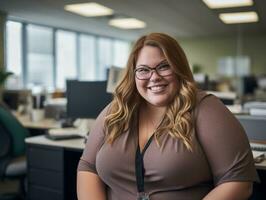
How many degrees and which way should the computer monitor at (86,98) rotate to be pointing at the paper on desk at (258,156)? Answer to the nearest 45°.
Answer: approximately 45° to its left

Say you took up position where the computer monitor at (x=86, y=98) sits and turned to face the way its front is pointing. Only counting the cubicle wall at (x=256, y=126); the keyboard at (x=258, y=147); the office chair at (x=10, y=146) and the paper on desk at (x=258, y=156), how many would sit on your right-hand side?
1

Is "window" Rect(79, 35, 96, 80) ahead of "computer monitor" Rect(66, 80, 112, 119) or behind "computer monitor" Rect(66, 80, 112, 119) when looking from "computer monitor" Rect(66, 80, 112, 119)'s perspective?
behind

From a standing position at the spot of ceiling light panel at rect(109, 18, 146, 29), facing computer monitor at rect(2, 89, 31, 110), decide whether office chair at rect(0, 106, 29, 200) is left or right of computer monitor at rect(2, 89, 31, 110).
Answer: left

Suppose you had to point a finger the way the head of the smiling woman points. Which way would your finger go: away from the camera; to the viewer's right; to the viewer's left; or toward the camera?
toward the camera

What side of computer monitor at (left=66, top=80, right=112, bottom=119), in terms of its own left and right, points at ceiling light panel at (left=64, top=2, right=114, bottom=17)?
back

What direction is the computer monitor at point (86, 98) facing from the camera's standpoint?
toward the camera

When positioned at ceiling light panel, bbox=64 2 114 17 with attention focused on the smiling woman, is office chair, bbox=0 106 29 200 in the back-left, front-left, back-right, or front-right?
front-right

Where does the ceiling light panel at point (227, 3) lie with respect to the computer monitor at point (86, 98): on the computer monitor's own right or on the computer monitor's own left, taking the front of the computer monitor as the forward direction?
on the computer monitor's own left

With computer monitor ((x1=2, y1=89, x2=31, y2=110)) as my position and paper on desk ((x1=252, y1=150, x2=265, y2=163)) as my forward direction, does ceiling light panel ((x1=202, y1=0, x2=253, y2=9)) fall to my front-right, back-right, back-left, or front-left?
front-left

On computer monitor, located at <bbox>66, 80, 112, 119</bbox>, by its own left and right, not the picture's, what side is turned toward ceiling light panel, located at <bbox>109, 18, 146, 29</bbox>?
back

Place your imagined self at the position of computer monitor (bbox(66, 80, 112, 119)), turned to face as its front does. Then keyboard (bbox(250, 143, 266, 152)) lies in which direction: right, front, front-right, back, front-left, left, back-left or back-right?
front-left

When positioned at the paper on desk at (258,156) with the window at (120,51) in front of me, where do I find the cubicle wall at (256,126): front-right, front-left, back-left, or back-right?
front-right

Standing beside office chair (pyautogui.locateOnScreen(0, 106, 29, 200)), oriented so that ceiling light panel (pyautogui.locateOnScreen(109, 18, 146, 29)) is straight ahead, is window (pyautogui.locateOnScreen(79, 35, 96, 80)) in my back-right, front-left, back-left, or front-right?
front-left

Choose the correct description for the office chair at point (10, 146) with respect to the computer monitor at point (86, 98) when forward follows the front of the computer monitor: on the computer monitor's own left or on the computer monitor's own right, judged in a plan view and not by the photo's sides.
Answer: on the computer monitor's own right

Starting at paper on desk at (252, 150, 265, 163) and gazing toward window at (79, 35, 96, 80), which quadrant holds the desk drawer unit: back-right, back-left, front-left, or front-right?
front-left
